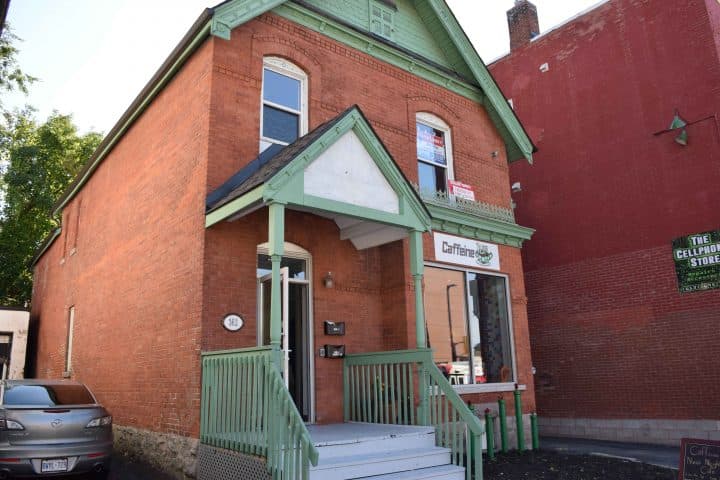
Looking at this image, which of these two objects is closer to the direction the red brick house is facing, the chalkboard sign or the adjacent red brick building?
the chalkboard sign

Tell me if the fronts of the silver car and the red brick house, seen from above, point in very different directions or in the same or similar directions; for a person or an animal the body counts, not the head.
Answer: very different directions

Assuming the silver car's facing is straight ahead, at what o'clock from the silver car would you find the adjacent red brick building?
The adjacent red brick building is roughly at 3 o'clock from the silver car.

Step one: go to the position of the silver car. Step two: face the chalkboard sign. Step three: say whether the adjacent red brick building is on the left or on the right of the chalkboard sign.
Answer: left

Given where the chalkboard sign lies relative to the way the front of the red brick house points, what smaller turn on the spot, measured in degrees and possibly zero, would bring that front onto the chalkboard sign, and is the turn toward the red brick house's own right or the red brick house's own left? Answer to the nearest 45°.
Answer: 0° — it already faces it

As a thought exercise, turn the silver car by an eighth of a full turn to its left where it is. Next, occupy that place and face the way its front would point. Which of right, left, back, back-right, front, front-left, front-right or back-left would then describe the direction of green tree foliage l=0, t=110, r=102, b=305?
front-right

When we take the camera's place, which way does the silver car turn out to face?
facing away from the viewer

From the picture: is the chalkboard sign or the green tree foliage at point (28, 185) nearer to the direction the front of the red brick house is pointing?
the chalkboard sign

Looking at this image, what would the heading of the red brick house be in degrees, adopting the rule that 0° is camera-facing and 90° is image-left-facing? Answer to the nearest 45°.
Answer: approximately 315°

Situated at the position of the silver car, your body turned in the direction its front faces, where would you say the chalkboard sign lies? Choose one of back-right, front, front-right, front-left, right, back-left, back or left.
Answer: back-right
